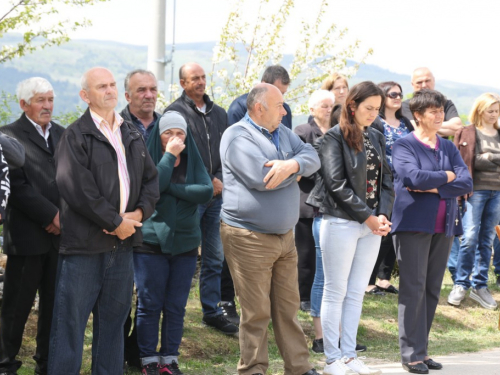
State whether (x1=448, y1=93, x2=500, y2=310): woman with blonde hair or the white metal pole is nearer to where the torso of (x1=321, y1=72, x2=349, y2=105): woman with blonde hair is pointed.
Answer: the woman with blonde hair

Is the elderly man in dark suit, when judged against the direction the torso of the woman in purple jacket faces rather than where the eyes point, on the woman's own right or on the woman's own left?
on the woman's own right

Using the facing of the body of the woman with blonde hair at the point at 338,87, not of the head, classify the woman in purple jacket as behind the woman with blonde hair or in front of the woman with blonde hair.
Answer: in front

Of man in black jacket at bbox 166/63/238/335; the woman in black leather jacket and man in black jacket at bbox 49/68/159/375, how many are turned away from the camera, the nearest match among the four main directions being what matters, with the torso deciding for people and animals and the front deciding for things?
0

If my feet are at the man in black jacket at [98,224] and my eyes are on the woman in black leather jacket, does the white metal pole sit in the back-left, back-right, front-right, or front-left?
front-left

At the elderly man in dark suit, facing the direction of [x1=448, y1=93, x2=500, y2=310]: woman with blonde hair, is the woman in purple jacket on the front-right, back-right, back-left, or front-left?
front-right

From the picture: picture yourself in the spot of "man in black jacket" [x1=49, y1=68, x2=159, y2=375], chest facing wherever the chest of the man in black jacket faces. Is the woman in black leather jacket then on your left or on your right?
on your left

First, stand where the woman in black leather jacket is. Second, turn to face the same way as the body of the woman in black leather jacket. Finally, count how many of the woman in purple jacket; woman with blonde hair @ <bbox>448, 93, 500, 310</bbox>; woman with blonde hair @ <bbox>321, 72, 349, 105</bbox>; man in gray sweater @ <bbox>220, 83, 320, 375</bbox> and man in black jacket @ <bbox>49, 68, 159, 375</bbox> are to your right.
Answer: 2

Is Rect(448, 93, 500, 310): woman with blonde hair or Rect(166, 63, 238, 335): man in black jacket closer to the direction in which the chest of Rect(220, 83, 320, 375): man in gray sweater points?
the woman with blonde hair

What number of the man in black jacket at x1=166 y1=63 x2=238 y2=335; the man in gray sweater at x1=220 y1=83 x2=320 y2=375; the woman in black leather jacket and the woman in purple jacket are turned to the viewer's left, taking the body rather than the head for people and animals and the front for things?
0

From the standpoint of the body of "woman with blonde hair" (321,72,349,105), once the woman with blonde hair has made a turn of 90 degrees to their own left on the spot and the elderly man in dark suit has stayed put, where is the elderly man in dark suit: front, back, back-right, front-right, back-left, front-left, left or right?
back

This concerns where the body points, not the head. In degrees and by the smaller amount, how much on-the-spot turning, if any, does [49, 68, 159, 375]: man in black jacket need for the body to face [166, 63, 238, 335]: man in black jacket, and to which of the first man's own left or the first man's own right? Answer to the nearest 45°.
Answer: approximately 90° to the first man's own left

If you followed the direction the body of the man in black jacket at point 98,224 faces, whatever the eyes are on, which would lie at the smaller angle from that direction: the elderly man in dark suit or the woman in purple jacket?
the woman in purple jacket

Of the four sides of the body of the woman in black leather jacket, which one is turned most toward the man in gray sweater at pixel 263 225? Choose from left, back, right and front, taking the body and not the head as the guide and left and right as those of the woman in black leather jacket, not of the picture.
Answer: right

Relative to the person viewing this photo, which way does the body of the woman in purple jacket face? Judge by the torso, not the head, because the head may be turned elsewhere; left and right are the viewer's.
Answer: facing the viewer and to the right of the viewer
